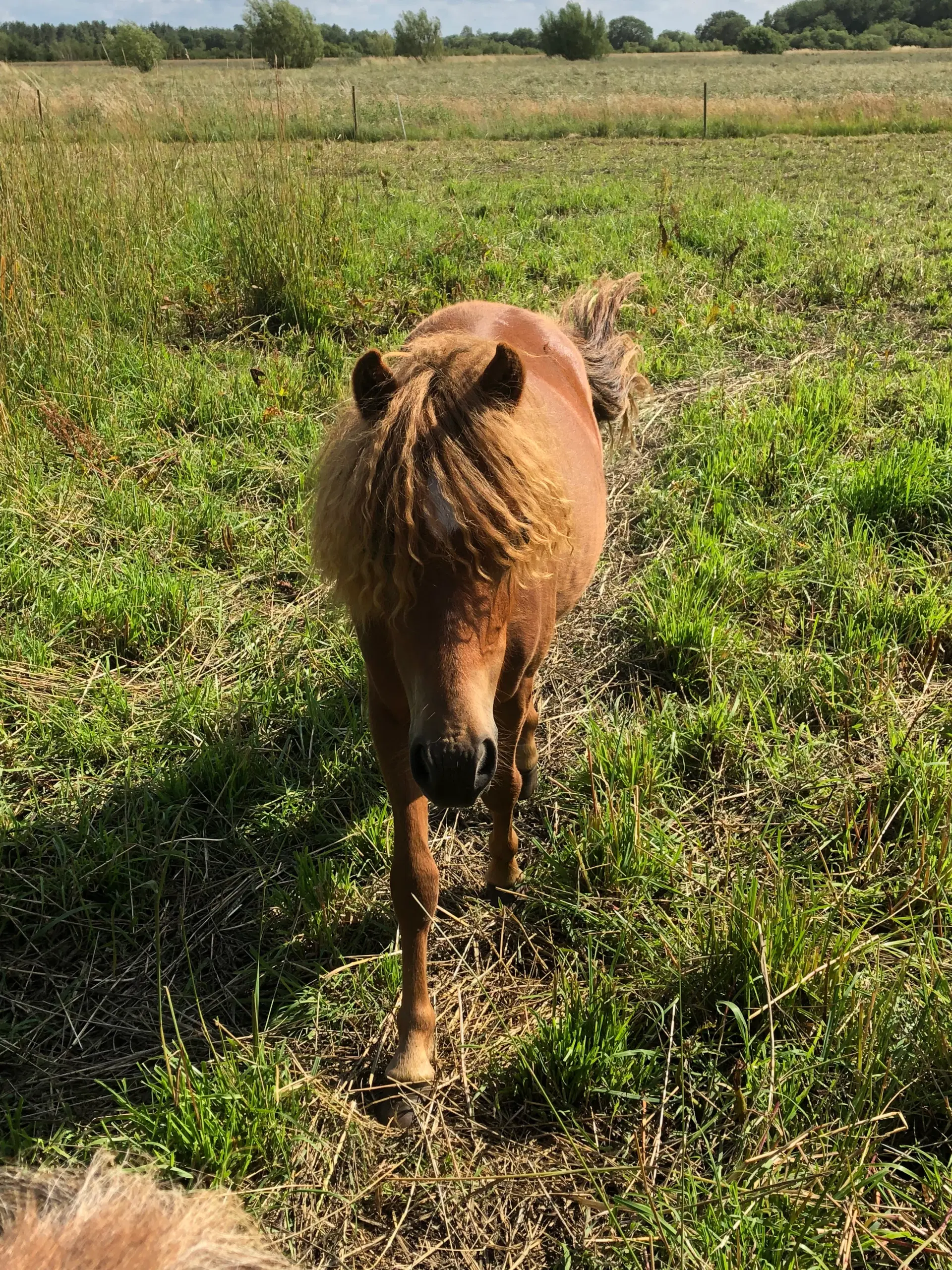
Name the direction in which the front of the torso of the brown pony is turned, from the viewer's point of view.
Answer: toward the camera

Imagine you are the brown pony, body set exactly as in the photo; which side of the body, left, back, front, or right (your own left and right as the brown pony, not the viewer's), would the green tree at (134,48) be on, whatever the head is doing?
back

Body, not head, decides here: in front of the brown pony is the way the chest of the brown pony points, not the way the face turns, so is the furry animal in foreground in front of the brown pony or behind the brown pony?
in front

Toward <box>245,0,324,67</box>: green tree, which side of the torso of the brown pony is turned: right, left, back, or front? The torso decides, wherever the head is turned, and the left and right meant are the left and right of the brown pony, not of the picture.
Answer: back
